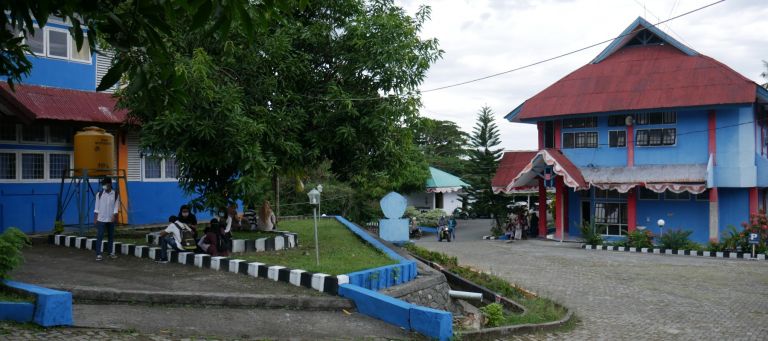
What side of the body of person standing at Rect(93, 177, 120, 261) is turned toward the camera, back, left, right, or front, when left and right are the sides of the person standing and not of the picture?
front

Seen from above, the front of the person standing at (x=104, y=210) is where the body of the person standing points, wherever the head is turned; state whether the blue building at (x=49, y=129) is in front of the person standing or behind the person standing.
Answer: behind

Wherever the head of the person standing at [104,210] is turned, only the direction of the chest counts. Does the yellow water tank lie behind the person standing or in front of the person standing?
behind

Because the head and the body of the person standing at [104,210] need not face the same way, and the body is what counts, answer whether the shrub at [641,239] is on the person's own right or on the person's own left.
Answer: on the person's own left

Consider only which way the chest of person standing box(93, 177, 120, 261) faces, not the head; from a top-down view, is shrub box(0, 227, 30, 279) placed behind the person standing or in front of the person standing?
in front

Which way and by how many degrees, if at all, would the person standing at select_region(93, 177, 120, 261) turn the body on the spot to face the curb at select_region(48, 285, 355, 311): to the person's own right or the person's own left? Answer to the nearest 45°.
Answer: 0° — they already face it

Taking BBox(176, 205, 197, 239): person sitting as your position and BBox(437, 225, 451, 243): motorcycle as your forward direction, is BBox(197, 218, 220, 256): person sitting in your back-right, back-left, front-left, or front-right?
back-right
